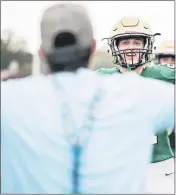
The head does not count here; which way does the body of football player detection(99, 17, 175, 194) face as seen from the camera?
toward the camera
